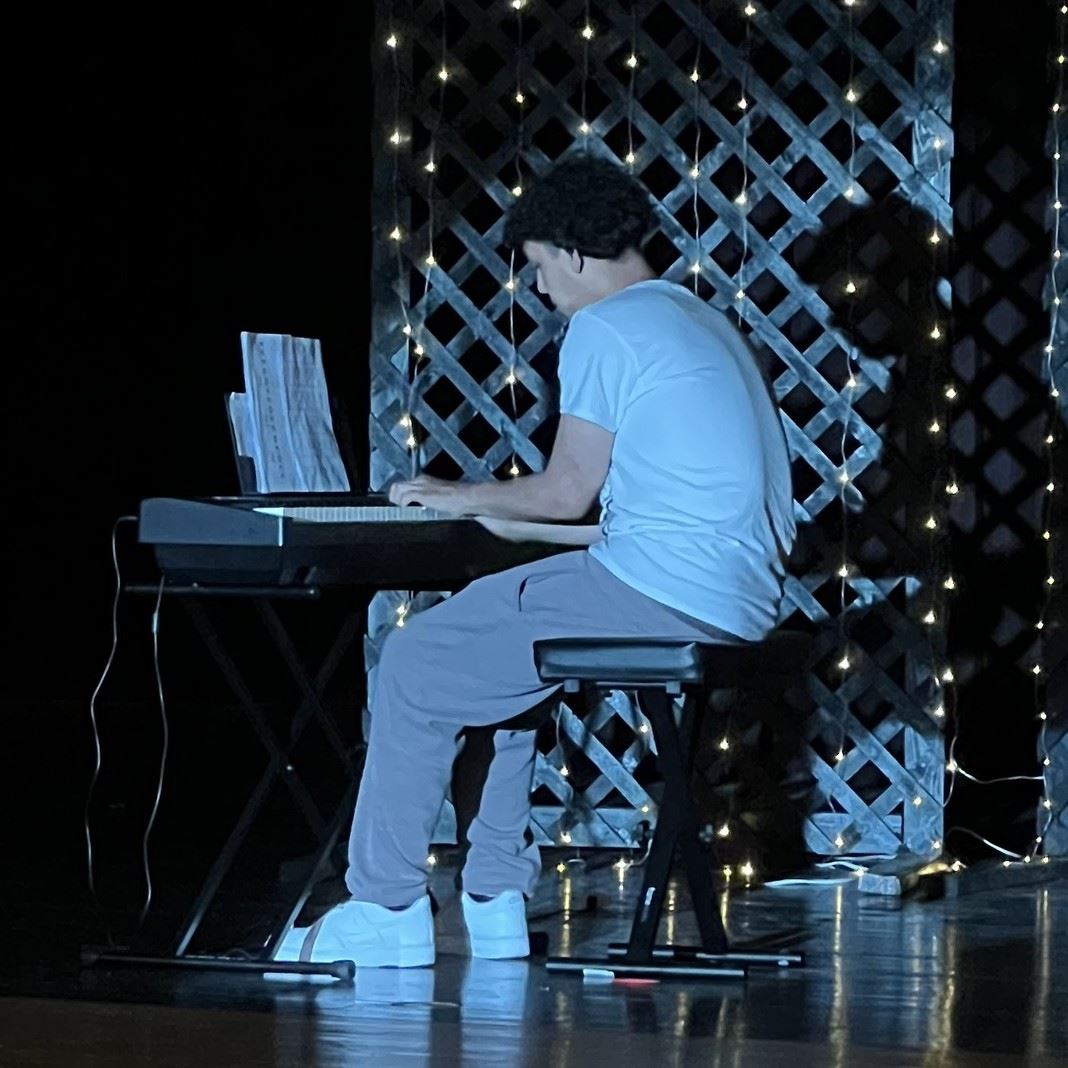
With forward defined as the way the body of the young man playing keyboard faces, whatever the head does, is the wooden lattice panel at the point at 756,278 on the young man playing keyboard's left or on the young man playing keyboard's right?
on the young man playing keyboard's right

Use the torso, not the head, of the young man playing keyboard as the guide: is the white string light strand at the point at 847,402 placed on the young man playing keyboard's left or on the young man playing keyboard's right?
on the young man playing keyboard's right

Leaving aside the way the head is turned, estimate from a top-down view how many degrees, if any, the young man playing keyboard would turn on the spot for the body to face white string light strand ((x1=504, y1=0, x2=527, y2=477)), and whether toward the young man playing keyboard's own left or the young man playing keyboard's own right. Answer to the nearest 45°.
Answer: approximately 90° to the young man playing keyboard's own right

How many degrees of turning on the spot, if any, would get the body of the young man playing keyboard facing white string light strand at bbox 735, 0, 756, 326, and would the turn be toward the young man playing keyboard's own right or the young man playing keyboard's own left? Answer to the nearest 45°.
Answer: approximately 90° to the young man playing keyboard's own right

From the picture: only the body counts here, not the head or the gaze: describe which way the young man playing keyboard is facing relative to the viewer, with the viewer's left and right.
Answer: facing to the left of the viewer

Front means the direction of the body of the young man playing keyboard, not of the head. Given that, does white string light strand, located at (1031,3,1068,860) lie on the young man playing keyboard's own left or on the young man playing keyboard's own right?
on the young man playing keyboard's own right

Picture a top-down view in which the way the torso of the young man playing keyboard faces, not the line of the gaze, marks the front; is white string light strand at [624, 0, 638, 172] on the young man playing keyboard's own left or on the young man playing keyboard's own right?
on the young man playing keyboard's own right
